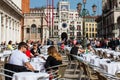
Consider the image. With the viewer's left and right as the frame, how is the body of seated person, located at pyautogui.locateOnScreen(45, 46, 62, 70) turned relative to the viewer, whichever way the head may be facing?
facing away from the viewer and to the left of the viewer

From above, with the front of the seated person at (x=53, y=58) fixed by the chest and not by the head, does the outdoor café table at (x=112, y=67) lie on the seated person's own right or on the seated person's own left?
on the seated person's own right
